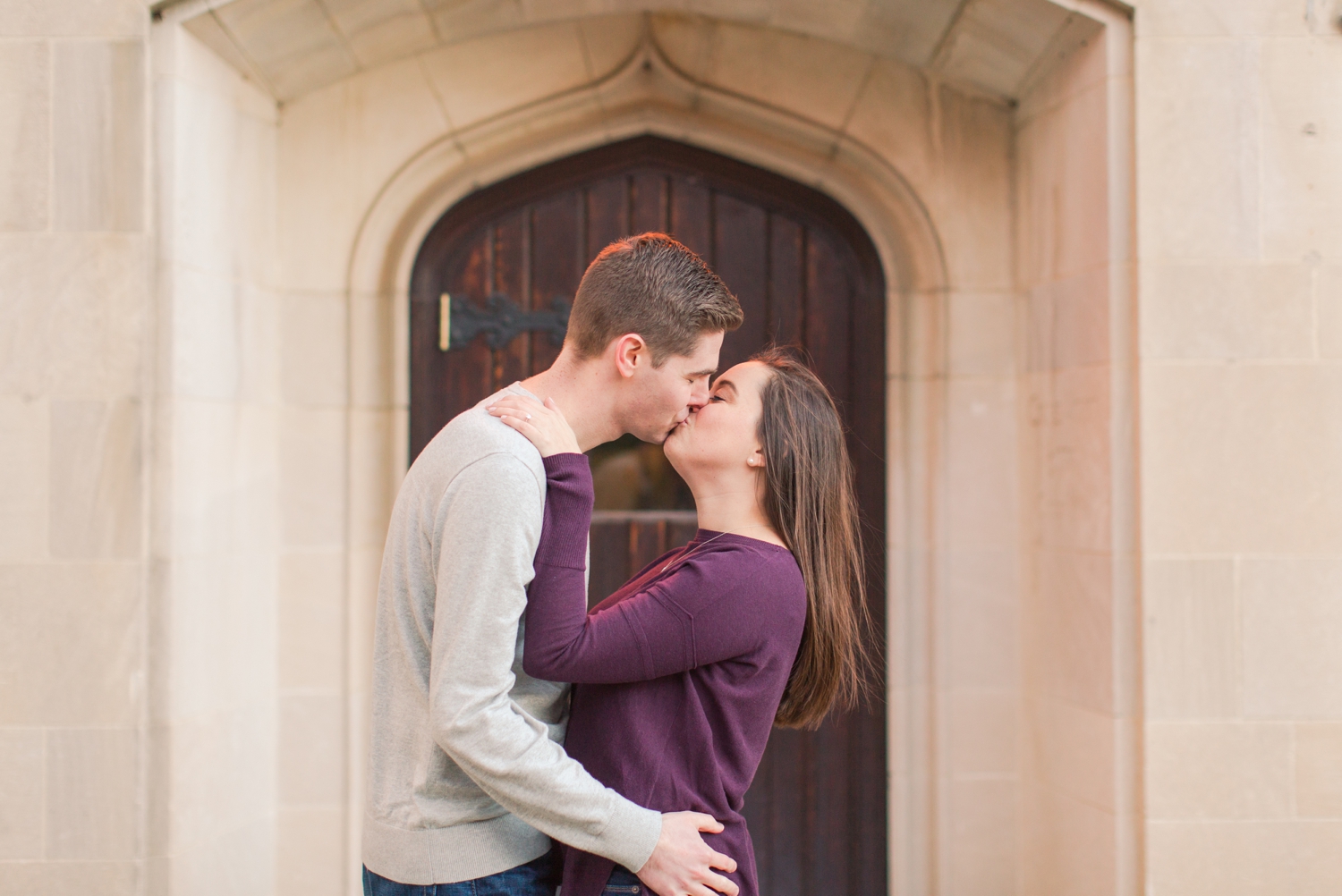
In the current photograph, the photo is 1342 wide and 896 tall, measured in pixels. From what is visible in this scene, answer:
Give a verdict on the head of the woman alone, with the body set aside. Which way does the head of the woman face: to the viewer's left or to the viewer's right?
to the viewer's left

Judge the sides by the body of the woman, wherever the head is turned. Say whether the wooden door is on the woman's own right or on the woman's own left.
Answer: on the woman's own right

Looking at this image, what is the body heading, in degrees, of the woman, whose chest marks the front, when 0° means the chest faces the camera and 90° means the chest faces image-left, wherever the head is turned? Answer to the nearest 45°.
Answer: approximately 90°

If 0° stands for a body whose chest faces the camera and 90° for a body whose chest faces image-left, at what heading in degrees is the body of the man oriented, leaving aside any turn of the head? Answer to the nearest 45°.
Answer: approximately 270°

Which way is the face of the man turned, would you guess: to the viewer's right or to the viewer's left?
to the viewer's right

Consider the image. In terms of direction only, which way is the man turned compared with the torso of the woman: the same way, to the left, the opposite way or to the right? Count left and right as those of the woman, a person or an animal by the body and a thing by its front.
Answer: the opposite way
